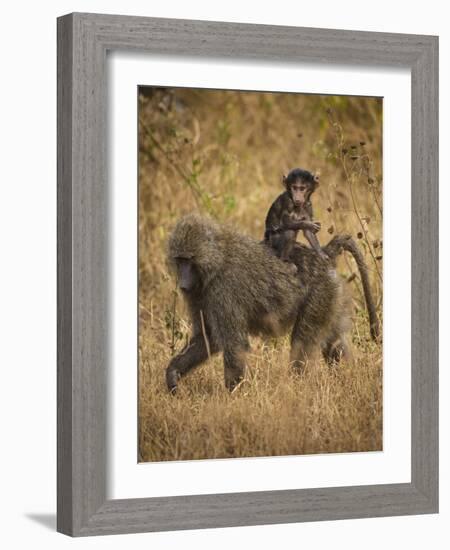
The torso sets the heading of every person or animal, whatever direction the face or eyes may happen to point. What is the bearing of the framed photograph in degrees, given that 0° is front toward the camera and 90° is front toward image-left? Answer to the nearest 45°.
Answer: approximately 315°
